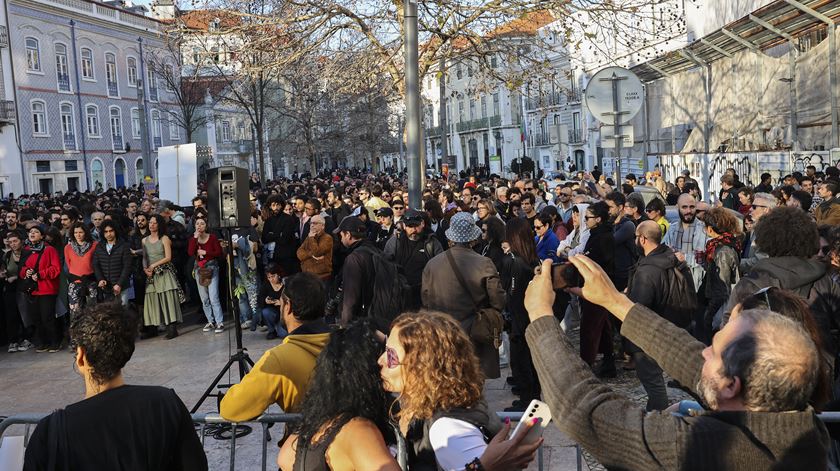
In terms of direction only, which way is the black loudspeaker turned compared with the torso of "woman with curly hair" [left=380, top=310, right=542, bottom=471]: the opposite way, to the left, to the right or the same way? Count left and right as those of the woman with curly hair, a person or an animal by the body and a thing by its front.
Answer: to the right

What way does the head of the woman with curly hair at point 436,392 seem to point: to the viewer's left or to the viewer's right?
to the viewer's left

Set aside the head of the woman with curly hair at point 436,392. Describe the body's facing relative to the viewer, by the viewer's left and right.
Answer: facing to the left of the viewer

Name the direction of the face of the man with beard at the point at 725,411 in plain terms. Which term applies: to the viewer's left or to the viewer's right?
to the viewer's left

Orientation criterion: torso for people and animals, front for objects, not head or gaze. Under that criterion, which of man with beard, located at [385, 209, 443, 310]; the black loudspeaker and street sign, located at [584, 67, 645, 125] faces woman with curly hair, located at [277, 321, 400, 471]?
the man with beard

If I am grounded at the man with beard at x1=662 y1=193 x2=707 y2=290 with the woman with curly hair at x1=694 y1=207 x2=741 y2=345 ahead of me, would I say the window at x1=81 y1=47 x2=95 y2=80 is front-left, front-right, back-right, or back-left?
back-right

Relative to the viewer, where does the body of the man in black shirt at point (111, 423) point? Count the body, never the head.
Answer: away from the camera

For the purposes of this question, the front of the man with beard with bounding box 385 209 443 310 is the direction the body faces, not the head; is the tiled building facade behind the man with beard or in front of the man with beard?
behind

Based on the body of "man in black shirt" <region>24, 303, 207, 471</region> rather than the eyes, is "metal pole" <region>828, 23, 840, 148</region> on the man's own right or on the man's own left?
on the man's own right

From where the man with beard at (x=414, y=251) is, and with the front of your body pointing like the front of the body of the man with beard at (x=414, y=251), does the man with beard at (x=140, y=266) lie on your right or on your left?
on your right
